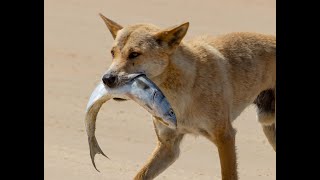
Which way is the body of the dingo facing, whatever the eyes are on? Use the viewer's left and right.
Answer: facing the viewer and to the left of the viewer
